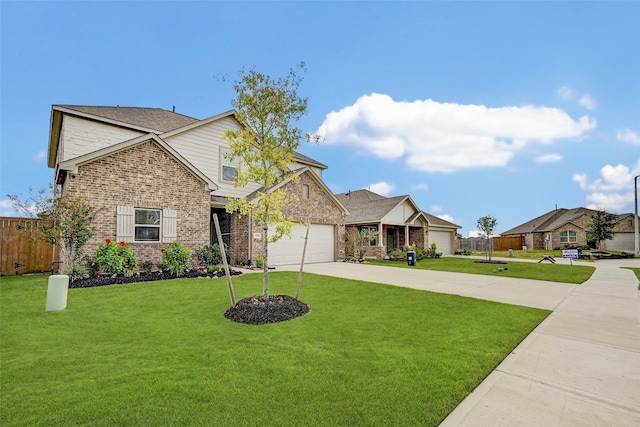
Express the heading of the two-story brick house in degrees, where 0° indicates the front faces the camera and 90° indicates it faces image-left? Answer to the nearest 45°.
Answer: approximately 315°

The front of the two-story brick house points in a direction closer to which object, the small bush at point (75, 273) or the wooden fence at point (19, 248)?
the small bush

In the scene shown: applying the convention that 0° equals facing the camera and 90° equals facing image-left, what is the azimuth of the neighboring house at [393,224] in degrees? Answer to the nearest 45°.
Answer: approximately 315°

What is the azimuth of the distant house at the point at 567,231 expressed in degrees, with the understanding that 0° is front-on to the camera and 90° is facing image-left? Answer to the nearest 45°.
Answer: approximately 0°

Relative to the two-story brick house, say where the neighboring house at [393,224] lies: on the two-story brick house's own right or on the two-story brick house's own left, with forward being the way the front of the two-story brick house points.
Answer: on the two-story brick house's own left

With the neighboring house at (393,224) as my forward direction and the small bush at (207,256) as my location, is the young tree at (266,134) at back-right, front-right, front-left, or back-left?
back-right

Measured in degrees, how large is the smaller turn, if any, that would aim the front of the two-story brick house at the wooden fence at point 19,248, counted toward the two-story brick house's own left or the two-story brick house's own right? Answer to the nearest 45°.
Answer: approximately 135° to the two-story brick house's own right

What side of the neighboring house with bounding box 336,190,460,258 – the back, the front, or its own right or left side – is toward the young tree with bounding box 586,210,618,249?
left
